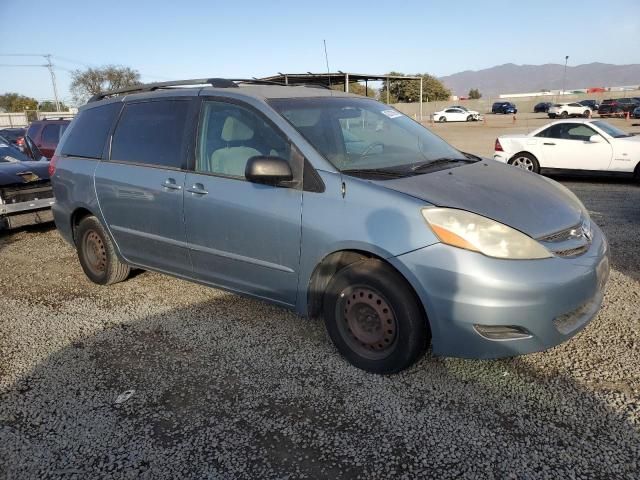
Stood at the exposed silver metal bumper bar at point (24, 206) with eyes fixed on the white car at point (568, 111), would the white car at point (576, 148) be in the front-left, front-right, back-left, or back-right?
front-right

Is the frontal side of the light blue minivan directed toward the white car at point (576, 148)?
no

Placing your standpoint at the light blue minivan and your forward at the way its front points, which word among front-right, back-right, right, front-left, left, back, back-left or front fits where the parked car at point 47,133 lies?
back

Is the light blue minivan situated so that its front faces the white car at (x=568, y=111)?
no

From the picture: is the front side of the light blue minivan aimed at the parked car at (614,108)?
no

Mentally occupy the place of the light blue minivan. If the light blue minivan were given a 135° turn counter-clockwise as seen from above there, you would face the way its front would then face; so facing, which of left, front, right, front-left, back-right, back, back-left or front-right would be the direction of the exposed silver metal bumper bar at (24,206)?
front-left

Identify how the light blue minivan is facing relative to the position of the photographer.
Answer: facing the viewer and to the right of the viewer

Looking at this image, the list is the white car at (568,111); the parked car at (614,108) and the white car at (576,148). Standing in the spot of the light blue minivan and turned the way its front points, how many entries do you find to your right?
0

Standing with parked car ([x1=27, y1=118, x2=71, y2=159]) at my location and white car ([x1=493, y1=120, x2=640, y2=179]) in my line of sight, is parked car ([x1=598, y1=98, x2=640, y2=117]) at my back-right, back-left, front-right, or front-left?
front-left

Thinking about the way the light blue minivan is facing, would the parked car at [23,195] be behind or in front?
behind
